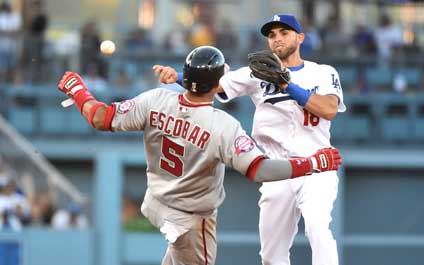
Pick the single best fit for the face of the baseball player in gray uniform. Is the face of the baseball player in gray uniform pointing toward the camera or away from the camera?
away from the camera

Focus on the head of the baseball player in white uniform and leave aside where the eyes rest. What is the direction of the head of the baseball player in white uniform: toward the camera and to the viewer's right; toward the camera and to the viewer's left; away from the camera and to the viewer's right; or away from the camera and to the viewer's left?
toward the camera and to the viewer's left

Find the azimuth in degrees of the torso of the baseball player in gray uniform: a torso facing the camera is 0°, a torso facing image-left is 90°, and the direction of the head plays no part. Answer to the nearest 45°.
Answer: approximately 180°

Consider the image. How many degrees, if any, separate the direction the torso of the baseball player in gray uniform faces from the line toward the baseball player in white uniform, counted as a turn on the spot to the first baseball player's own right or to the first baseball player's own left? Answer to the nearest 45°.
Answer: approximately 45° to the first baseball player's own right
